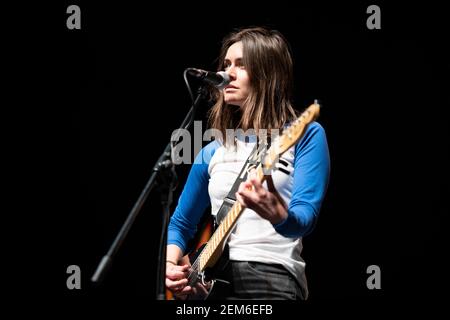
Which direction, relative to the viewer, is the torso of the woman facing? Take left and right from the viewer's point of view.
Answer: facing the viewer and to the left of the viewer

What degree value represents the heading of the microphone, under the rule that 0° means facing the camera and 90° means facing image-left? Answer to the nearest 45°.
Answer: approximately 270°
